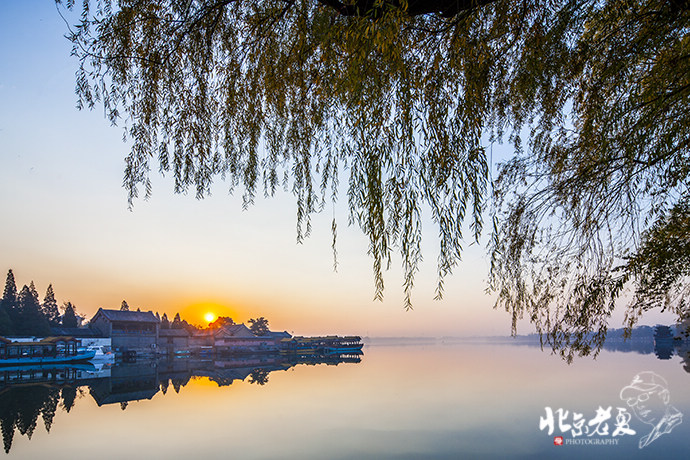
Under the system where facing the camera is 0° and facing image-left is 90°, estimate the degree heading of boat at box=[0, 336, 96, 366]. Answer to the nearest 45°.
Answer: approximately 270°
